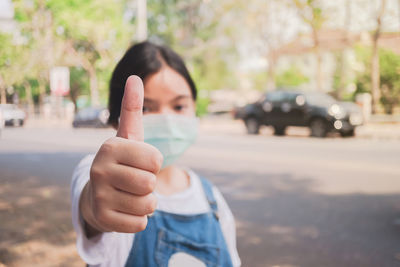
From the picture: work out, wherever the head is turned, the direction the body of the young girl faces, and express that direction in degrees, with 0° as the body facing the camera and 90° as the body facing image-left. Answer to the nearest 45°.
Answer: approximately 0°

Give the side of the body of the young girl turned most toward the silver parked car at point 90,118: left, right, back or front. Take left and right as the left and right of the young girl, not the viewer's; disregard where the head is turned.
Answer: back

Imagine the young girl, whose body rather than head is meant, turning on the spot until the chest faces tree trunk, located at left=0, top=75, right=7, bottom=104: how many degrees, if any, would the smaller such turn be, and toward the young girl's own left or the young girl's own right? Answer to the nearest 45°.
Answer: approximately 180°

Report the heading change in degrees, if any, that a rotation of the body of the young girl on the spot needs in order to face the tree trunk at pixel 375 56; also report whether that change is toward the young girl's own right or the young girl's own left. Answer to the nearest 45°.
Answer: approximately 135° to the young girl's own left

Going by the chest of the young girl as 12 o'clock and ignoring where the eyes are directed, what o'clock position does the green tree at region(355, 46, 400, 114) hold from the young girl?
The green tree is roughly at 7 o'clock from the young girl.

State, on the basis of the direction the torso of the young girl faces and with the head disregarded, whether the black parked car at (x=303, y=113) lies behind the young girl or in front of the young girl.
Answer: behind

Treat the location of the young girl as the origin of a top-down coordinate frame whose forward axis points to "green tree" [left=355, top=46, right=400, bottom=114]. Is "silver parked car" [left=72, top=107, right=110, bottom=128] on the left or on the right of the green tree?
left
